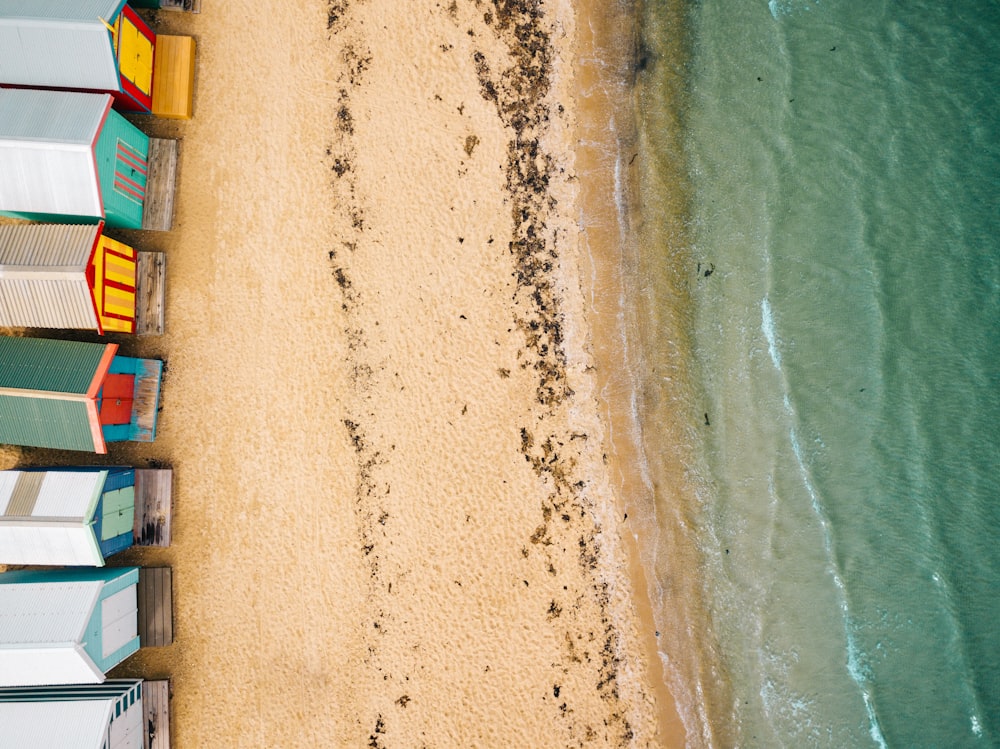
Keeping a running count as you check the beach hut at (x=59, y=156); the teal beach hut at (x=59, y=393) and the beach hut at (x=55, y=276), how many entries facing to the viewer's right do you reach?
3

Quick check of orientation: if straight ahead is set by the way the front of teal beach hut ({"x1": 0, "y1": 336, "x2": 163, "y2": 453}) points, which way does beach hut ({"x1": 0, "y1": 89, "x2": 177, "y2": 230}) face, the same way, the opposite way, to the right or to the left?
the same way

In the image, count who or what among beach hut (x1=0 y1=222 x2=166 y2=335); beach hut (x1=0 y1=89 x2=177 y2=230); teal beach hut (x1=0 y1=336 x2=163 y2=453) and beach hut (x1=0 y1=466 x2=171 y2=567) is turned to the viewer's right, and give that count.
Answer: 4

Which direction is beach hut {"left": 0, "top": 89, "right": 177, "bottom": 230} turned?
to the viewer's right

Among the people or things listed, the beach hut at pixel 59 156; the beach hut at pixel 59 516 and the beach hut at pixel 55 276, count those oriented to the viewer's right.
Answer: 3

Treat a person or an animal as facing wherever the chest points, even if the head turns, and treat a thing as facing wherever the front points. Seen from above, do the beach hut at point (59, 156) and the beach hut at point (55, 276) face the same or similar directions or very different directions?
same or similar directions

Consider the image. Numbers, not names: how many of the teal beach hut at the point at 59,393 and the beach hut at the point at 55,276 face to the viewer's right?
2

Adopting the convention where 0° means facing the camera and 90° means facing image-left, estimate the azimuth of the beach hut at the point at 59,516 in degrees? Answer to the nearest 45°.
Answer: approximately 270°

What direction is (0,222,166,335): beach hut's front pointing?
to the viewer's right

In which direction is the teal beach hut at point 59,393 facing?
to the viewer's right

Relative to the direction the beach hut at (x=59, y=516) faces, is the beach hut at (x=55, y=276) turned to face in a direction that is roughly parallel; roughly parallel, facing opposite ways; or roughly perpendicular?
roughly parallel

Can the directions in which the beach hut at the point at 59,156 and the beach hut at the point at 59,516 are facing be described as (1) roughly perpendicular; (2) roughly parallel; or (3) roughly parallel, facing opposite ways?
roughly parallel
